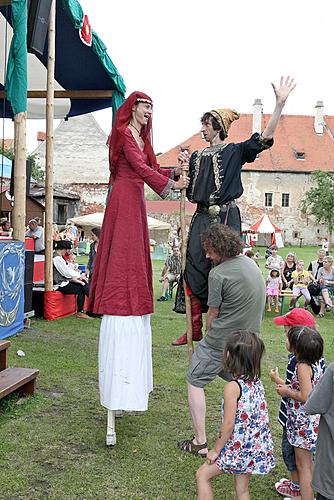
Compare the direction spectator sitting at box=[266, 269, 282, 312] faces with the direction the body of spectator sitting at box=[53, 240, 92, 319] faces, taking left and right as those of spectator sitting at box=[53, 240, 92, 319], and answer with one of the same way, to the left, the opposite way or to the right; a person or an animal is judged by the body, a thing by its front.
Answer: to the right

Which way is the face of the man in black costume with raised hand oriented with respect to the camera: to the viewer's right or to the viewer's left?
to the viewer's left

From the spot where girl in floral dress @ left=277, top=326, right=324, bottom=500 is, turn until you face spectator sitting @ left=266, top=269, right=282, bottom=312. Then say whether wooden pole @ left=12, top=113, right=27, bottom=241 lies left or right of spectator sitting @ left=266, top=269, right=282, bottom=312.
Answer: left

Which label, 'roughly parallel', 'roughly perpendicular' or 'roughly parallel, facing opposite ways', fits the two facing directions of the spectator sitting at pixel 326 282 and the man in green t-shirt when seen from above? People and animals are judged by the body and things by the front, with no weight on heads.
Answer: roughly perpendicular

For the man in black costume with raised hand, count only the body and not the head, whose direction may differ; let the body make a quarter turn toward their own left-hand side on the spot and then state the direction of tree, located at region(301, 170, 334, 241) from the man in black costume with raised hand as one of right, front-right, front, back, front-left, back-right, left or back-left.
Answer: back-left

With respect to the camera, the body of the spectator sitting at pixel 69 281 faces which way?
to the viewer's right

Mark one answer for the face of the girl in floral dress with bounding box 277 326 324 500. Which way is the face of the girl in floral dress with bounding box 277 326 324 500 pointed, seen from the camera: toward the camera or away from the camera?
away from the camera

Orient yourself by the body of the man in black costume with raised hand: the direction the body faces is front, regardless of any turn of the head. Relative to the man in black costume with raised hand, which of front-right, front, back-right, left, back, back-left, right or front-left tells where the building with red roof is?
back-right

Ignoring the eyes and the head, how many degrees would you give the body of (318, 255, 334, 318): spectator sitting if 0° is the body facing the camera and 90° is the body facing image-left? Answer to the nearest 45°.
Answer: approximately 45°

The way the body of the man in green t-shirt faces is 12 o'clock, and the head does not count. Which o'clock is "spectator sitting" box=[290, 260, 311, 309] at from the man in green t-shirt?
The spectator sitting is roughly at 2 o'clock from the man in green t-shirt.

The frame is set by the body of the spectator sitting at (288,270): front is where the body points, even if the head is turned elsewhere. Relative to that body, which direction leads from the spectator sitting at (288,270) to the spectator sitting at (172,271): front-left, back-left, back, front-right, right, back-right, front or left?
right

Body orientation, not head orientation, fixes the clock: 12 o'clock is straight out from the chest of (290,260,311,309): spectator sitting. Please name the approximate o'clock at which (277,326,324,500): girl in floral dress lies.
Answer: The girl in floral dress is roughly at 12 o'clock from the spectator sitting.
